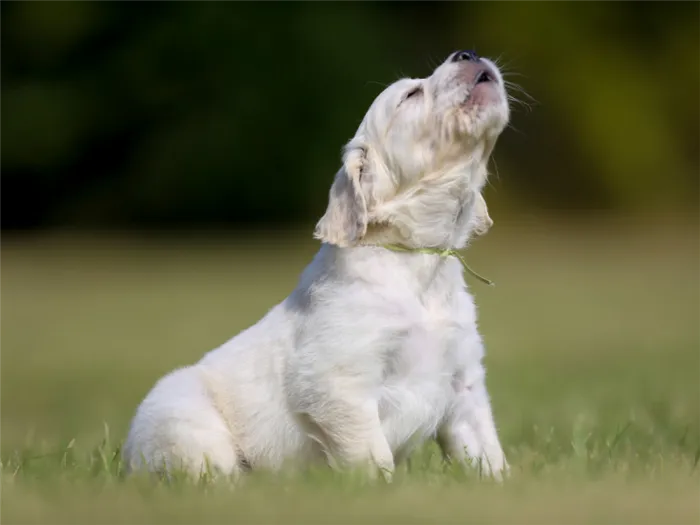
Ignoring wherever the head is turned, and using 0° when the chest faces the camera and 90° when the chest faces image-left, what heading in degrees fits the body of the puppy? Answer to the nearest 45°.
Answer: approximately 315°
